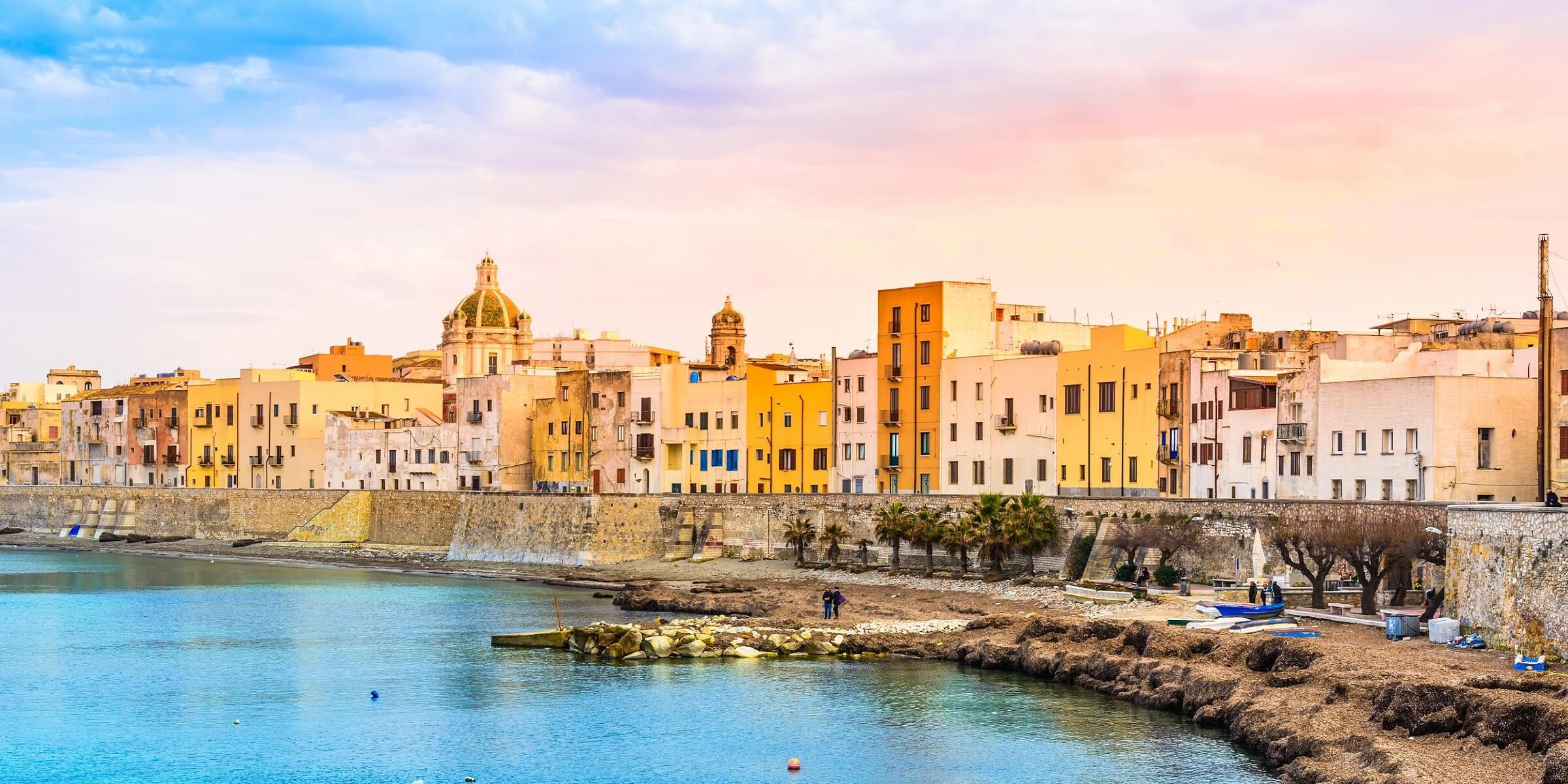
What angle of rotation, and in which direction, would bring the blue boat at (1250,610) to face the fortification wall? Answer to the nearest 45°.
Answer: approximately 135° to its left
